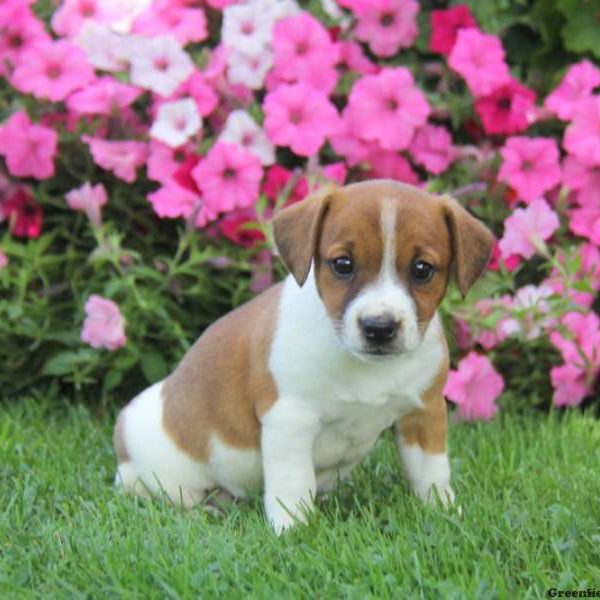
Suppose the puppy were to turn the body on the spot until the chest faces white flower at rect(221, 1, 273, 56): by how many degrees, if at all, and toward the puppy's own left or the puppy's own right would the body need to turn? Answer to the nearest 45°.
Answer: approximately 135° to the puppy's own left

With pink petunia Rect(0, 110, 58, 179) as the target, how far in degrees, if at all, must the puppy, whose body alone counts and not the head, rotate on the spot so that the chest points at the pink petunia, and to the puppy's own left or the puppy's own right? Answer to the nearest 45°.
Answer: approximately 180°

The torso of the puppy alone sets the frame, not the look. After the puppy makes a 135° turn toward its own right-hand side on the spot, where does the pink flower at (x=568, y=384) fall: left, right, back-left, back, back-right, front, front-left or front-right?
back-right

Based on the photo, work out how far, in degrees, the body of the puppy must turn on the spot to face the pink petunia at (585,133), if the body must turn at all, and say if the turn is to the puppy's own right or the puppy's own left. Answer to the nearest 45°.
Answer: approximately 90° to the puppy's own left

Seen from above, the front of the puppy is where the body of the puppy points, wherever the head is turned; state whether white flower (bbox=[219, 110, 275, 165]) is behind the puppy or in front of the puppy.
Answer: behind

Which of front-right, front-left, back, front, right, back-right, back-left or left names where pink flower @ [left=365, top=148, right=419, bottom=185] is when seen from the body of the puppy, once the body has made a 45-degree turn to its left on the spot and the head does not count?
left

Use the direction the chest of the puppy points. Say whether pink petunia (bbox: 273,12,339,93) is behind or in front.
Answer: behind

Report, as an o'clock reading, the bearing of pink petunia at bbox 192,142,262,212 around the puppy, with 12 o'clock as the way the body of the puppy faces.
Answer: The pink petunia is roughly at 7 o'clock from the puppy.

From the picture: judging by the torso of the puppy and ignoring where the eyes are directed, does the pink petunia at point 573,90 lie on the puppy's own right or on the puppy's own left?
on the puppy's own left

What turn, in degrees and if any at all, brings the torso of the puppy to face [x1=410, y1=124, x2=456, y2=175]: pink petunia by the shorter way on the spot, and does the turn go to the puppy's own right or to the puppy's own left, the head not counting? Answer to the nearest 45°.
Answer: approximately 135° to the puppy's own left

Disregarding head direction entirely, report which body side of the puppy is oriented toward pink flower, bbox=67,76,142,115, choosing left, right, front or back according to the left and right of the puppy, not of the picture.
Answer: back

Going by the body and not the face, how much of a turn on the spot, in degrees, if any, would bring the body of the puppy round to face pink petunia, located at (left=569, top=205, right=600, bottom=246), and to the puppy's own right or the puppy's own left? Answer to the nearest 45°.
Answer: approximately 90° to the puppy's own left

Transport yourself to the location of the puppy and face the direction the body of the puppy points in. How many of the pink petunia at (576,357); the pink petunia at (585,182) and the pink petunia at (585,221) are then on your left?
3

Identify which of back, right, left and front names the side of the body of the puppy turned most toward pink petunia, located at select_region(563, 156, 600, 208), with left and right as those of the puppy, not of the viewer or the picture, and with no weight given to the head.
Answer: left
